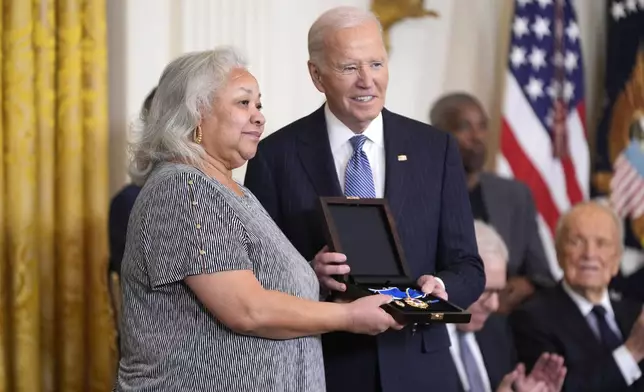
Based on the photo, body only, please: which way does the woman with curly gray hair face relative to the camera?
to the viewer's right

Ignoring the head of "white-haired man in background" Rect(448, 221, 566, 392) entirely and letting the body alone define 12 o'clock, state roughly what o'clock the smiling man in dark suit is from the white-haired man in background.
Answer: The smiling man in dark suit is roughly at 2 o'clock from the white-haired man in background.

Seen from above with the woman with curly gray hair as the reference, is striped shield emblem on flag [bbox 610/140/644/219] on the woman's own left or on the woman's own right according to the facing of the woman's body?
on the woman's own left

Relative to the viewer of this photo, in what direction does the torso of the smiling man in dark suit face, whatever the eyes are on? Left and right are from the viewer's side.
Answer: facing the viewer

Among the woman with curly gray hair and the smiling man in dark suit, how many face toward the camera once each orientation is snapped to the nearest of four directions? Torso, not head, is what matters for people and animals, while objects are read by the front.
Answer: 1

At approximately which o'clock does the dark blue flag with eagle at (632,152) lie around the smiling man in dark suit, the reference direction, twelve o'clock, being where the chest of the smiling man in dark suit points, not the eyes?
The dark blue flag with eagle is roughly at 7 o'clock from the smiling man in dark suit.

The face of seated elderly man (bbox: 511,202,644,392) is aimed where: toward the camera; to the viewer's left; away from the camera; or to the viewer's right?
toward the camera

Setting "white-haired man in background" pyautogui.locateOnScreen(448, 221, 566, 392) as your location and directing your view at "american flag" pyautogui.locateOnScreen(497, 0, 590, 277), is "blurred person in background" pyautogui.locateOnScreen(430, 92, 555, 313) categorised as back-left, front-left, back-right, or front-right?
front-left

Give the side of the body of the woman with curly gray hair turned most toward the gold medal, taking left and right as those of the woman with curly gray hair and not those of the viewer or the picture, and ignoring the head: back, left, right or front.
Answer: front

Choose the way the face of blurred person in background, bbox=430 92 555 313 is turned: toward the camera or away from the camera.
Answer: toward the camera
